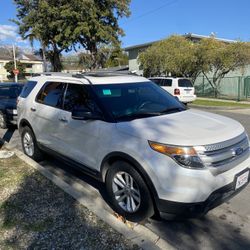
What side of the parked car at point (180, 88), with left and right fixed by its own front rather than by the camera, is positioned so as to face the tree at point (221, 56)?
right

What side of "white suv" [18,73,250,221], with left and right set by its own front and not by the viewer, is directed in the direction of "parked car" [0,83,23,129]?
back

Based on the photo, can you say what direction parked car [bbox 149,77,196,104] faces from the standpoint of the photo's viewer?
facing away from the viewer and to the left of the viewer

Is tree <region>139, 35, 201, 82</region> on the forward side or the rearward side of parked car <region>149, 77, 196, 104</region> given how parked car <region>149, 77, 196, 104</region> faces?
on the forward side

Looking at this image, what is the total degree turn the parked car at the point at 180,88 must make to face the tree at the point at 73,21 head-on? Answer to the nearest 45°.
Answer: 0° — it already faces it

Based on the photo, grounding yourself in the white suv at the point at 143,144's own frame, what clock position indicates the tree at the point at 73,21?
The tree is roughly at 7 o'clock from the white suv.

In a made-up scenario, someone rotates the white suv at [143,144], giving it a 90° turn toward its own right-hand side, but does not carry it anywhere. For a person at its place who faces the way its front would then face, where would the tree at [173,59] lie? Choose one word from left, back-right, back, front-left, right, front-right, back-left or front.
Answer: back-right

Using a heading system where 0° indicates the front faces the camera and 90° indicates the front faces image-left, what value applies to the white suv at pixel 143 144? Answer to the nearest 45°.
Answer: approximately 315°

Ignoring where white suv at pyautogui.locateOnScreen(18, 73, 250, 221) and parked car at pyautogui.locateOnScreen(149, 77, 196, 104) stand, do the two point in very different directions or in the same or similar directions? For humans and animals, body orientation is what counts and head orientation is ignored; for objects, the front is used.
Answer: very different directions
